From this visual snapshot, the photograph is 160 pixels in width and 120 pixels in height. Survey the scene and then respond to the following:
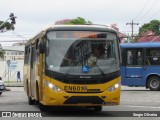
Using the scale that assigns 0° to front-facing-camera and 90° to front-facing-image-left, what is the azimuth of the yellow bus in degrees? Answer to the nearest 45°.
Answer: approximately 0°
